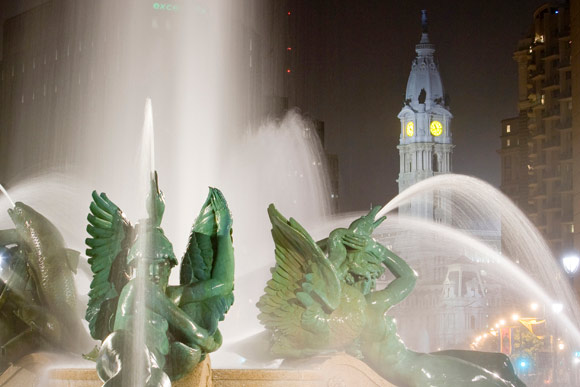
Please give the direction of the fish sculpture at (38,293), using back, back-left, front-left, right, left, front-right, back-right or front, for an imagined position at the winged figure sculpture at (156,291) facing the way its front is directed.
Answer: back-right

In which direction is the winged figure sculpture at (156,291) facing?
toward the camera

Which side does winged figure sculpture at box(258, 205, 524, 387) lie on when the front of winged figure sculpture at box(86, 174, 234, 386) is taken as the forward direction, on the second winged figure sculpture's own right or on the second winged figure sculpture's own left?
on the second winged figure sculpture's own left

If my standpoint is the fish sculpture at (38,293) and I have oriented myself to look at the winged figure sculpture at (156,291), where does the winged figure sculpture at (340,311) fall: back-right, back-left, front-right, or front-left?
front-left
